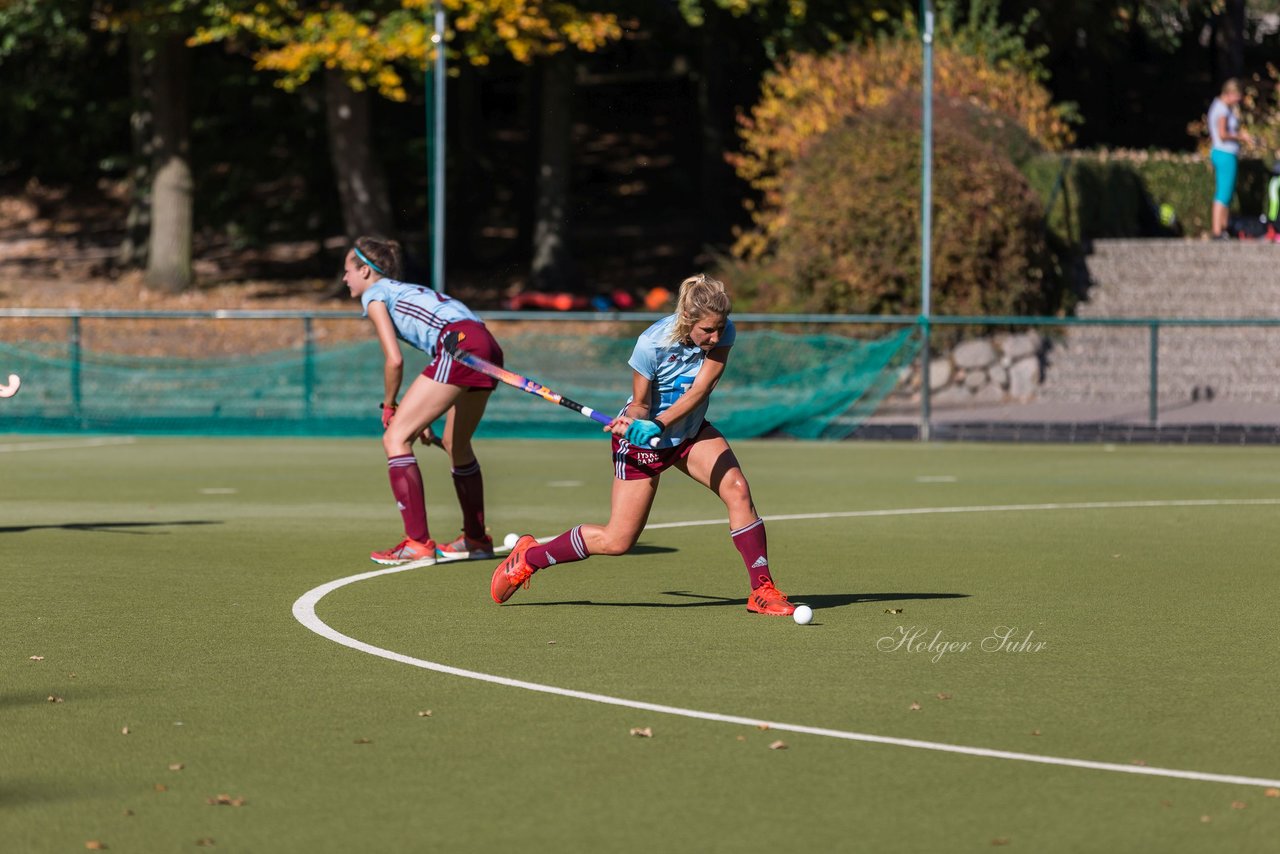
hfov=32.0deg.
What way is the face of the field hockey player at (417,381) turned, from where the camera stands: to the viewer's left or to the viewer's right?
to the viewer's left

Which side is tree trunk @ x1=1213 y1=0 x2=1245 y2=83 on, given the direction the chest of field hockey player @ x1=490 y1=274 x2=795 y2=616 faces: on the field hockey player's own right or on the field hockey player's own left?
on the field hockey player's own left

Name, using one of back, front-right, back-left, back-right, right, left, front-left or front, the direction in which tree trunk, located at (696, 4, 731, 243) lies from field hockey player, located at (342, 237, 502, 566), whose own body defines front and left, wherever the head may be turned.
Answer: right

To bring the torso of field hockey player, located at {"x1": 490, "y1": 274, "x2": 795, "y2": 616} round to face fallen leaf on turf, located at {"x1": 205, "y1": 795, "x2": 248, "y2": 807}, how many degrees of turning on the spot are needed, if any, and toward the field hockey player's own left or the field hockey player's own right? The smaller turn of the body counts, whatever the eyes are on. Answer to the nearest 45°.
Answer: approximately 45° to the field hockey player's own right

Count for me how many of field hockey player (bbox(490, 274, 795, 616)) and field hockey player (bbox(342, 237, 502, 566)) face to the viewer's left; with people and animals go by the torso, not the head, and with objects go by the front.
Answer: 1

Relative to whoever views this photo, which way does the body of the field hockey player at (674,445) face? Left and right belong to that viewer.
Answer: facing the viewer and to the right of the viewer

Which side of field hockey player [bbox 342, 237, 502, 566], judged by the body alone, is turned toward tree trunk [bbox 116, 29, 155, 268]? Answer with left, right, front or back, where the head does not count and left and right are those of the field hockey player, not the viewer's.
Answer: right

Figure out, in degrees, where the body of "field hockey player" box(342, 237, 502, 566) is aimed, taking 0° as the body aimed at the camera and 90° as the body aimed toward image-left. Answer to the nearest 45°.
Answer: approximately 90°

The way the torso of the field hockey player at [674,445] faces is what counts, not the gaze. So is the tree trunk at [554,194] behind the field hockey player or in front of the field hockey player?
behind

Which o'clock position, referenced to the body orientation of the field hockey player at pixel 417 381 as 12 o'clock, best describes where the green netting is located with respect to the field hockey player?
The green netting is roughly at 3 o'clock from the field hockey player.

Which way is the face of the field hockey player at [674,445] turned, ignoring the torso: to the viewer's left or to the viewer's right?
to the viewer's right

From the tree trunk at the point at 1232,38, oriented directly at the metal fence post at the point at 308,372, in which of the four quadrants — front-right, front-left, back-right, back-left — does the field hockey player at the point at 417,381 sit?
front-left

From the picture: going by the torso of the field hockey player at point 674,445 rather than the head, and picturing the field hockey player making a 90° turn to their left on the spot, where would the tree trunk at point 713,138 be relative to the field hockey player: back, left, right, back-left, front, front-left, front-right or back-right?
front-left

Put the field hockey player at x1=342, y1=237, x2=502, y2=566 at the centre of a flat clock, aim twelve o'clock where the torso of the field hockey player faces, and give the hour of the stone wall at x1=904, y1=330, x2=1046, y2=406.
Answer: The stone wall is roughly at 4 o'clock from the field hockey player.

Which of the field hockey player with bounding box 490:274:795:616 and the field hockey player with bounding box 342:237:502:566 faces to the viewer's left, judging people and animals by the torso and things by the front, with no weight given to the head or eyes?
the field hockey player with bounding box 342:237:502:566

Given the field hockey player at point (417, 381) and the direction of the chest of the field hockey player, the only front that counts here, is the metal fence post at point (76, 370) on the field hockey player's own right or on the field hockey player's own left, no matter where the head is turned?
on the field hockey player's own right
